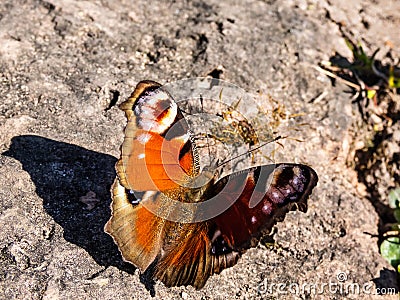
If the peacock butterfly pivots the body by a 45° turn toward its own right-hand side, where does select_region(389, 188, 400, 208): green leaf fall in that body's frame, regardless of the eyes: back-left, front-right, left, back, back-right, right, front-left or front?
front-left

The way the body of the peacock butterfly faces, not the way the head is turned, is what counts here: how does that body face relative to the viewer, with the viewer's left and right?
facing away from the viewer and to the right of the viewer

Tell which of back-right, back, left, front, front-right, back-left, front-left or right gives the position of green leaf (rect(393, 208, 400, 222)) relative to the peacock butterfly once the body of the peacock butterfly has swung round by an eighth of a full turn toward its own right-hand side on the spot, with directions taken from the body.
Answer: front-left

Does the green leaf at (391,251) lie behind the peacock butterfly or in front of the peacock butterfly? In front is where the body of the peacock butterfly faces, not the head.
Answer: in front
